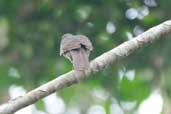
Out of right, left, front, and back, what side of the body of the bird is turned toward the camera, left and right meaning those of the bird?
back
